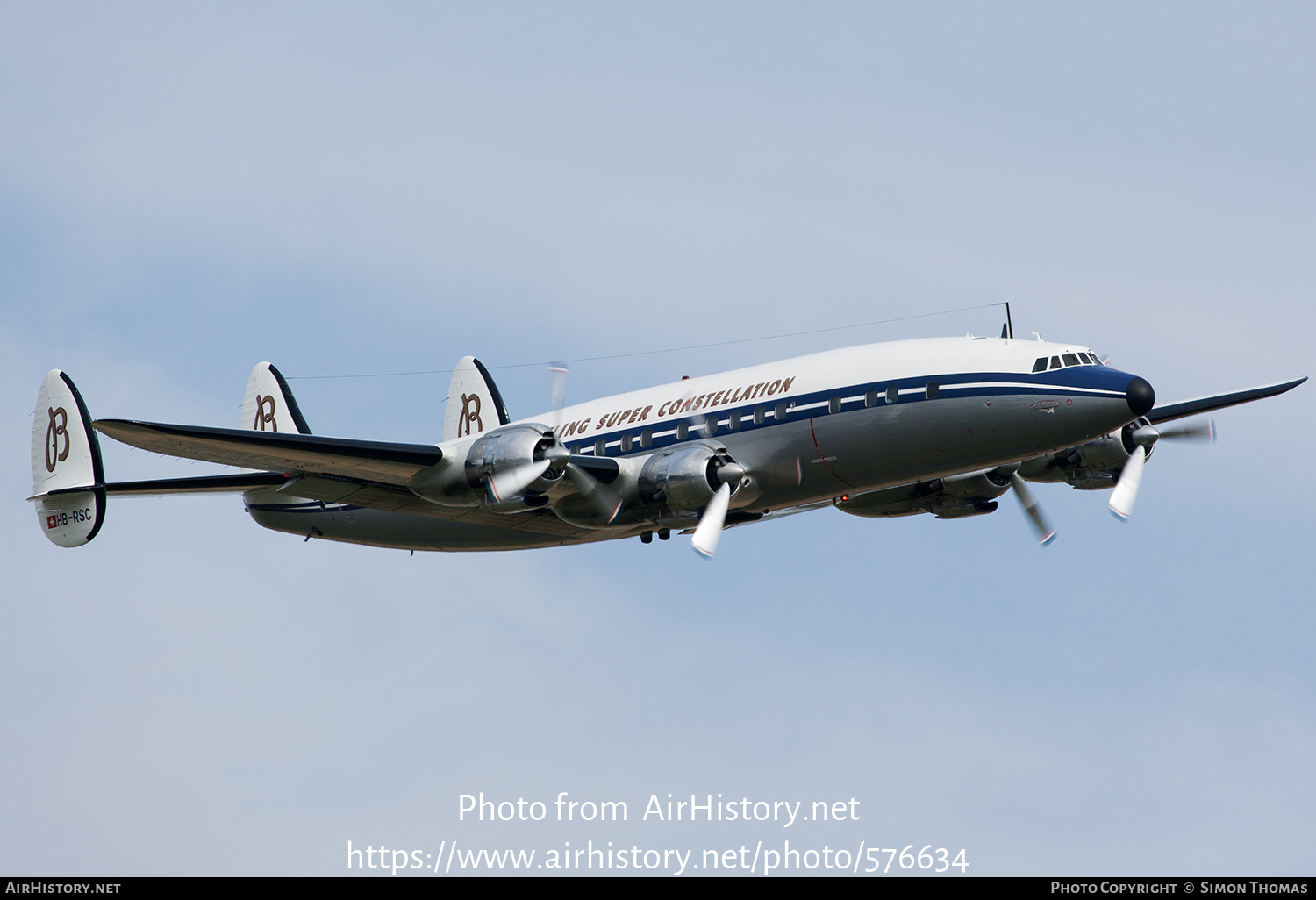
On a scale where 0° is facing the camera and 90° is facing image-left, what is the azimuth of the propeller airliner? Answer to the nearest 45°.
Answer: approximately 315°
